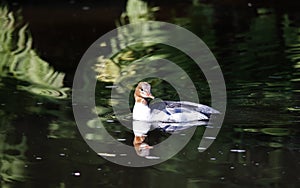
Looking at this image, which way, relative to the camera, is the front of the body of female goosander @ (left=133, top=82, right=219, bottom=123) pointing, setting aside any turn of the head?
to the viewer's left
